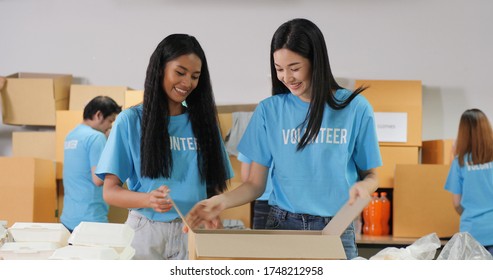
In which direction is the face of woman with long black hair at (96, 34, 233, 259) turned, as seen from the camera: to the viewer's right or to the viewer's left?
to the viewer's right

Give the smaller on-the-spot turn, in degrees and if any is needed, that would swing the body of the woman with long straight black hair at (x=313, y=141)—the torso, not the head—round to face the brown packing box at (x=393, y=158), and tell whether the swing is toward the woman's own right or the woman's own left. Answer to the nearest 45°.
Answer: approximately 180°

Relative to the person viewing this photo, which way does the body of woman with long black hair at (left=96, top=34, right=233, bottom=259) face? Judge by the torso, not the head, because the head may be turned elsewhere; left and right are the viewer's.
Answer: facing the viewer and to the right of the viewer

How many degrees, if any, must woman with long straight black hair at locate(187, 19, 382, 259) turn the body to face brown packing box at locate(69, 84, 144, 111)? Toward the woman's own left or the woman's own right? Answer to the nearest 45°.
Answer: approximately 135° to the woman's own right

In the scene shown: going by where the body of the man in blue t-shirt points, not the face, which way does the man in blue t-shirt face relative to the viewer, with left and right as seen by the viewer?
facing away from the viewer and to the right of the viewer

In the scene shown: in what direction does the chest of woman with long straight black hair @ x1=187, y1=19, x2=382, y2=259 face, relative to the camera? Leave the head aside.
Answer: toward the camera

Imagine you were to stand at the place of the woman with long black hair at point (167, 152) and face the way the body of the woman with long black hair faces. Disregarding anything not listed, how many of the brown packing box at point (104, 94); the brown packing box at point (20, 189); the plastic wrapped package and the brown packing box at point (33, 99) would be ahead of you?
1

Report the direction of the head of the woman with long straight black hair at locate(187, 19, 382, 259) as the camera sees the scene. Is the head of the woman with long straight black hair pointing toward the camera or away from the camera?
toward the camera

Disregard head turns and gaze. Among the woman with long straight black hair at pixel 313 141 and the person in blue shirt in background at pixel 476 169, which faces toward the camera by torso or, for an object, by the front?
the woman with long straight black hair

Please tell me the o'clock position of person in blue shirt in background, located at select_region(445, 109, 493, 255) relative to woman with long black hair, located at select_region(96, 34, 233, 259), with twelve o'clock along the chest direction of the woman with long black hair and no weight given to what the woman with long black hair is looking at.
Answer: The person in blue shirt in background is roughly at 9 o'clock from the woman with long black hair.
